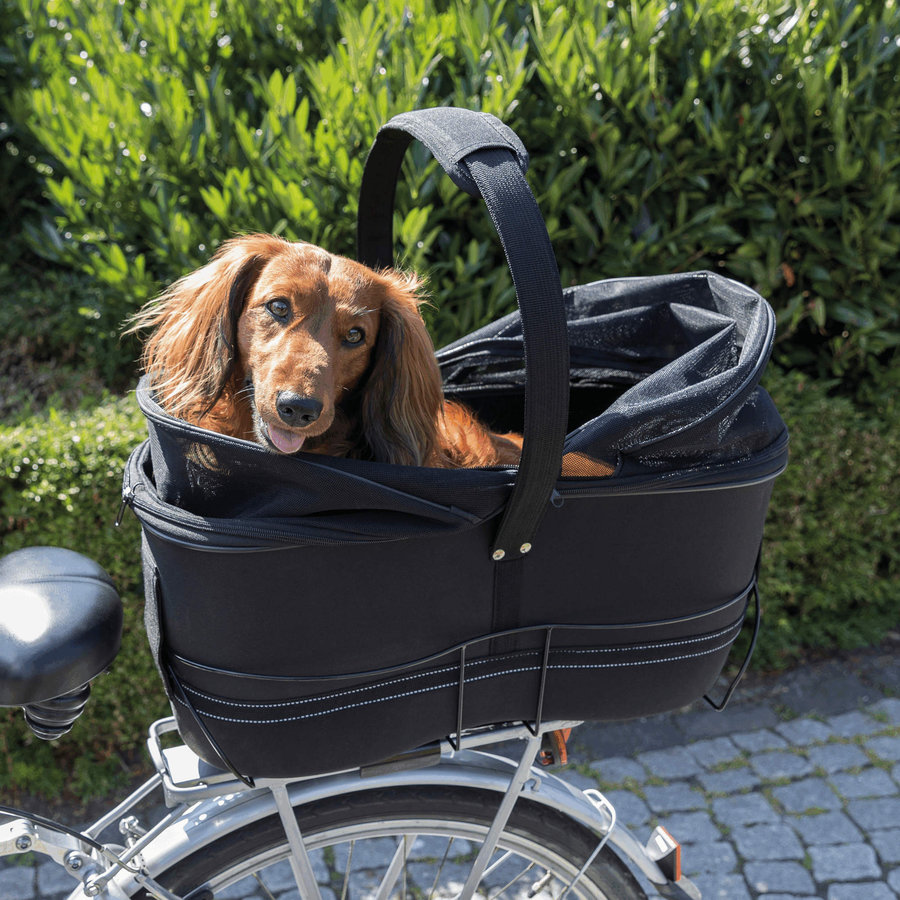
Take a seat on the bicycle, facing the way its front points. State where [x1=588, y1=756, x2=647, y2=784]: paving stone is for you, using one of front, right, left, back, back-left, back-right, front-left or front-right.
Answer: back-right

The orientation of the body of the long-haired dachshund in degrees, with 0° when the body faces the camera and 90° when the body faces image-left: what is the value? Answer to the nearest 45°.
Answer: approximately 45°

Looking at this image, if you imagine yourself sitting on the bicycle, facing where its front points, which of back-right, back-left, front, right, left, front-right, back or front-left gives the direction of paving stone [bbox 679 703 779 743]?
back-right

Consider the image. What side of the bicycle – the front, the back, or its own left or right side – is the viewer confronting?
left

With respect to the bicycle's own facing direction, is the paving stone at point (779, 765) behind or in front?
behind

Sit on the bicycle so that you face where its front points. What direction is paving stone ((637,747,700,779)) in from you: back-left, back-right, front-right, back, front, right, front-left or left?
back-right
